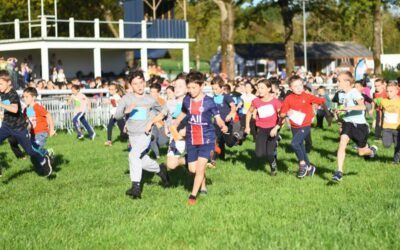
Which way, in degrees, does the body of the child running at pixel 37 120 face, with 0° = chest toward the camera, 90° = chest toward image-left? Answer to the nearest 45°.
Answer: approximately 45°

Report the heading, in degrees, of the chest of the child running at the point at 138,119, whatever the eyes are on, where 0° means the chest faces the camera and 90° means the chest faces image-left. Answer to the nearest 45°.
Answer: approximately 45°

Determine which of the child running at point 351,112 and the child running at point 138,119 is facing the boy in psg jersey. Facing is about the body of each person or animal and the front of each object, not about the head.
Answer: the child running at point 351,112

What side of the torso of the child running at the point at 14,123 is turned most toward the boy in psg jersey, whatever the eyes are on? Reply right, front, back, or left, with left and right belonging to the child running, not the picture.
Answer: left

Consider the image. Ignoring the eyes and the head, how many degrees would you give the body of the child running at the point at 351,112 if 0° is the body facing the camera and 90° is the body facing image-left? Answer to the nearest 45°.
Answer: approximately 45°

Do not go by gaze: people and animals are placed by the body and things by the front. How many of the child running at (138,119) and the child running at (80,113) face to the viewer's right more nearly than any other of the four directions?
0

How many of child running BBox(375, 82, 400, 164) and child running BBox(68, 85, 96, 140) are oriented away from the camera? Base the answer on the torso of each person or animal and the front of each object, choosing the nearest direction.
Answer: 0

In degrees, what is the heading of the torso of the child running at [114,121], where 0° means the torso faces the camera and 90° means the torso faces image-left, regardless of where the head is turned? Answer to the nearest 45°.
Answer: approximately 45°
